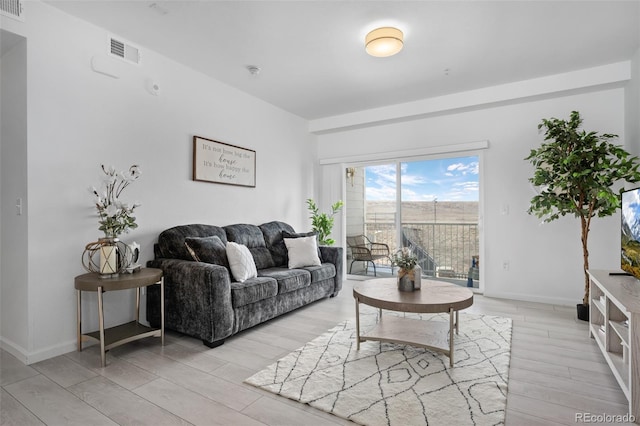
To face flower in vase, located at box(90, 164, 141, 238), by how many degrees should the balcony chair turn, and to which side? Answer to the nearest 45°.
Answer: approximately 90° to its right

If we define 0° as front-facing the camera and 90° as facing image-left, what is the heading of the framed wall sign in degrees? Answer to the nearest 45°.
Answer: approximately 315°

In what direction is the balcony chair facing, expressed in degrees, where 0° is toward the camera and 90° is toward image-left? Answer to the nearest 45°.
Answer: approximately 315°

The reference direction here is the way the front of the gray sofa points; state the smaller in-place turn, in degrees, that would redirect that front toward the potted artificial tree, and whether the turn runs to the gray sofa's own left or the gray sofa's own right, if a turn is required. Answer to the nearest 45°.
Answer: approximately 45° to the gray sofa's own left

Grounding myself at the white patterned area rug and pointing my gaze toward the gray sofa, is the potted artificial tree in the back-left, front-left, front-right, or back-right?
back-right

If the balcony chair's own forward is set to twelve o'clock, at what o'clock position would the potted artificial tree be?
The potted artificial tree is roughly at 12 o'clock from the balcony chair.
